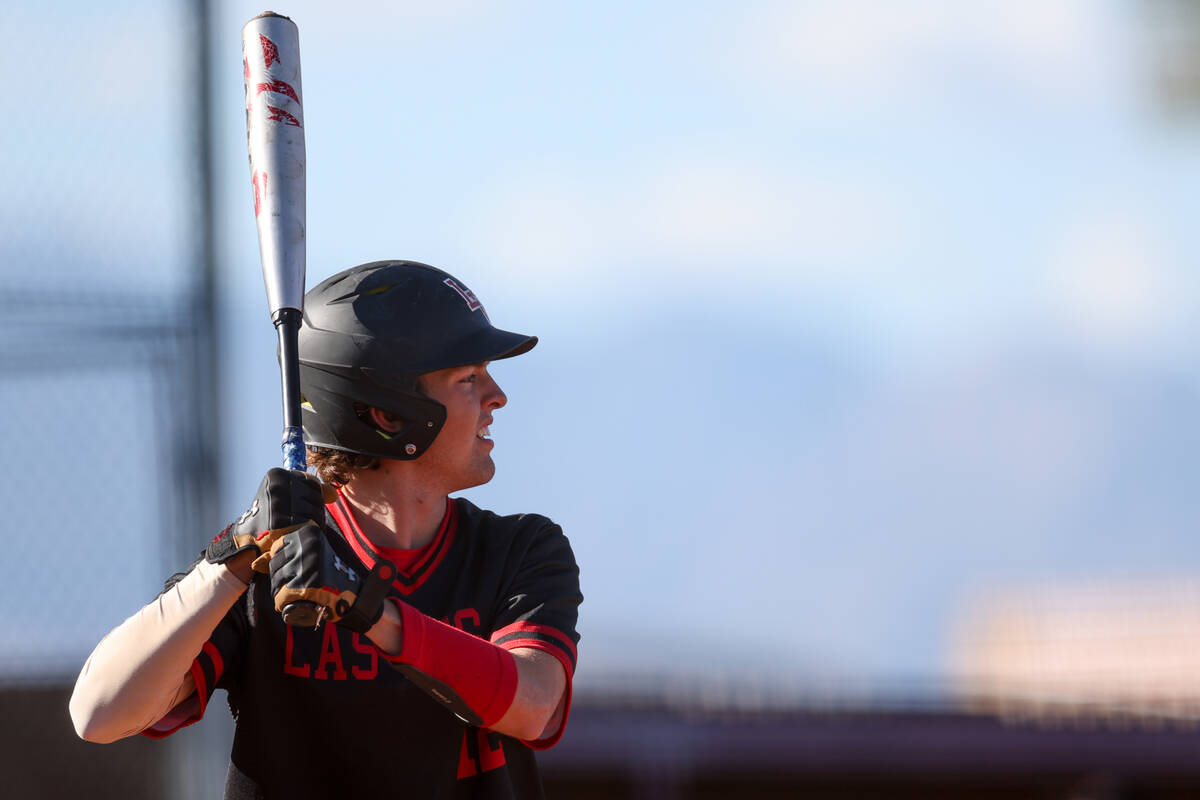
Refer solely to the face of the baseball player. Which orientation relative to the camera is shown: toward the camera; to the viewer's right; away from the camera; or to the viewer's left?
to the viewer's right

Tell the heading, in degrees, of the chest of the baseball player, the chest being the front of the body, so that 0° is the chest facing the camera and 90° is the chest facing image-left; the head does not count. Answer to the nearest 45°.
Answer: approximately 0°
